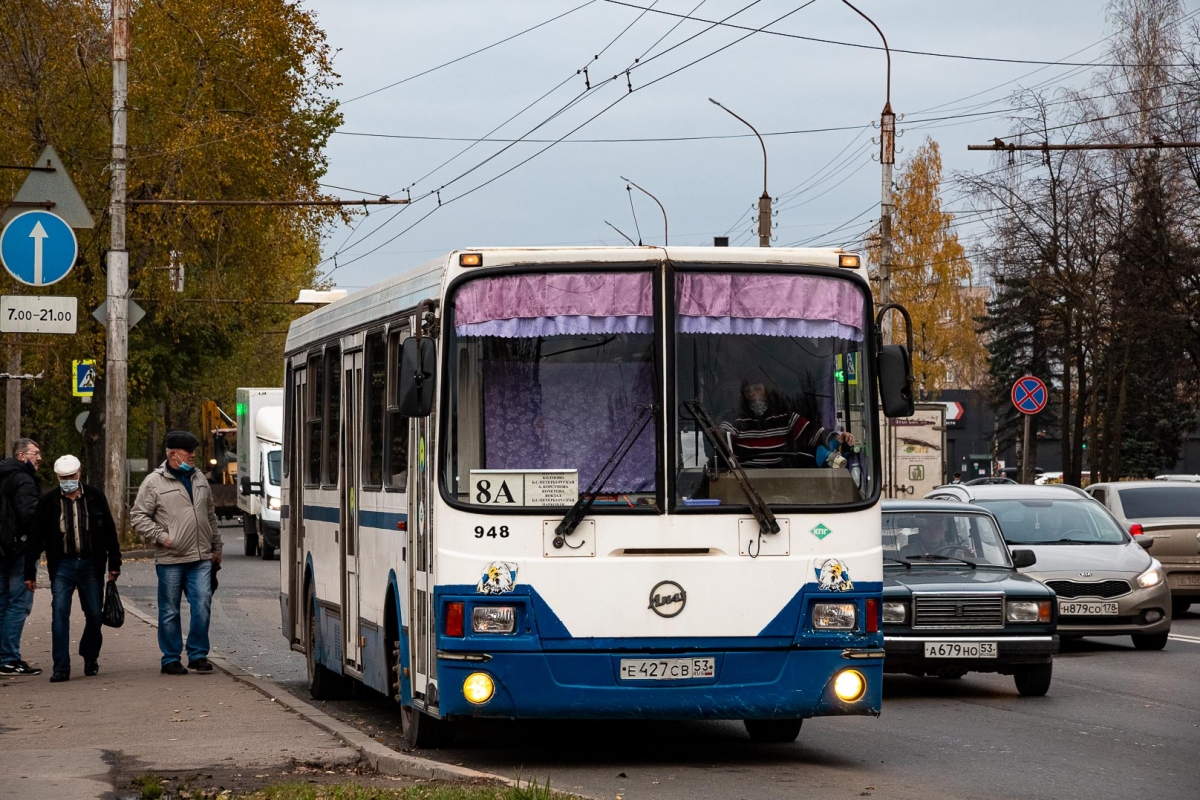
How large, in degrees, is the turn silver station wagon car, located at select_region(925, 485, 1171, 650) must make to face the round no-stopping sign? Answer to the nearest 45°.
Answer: approximately 135° to its left

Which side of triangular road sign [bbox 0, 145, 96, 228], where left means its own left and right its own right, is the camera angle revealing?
back

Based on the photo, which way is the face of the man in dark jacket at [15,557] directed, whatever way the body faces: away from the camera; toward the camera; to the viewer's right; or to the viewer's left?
to the viewer's right

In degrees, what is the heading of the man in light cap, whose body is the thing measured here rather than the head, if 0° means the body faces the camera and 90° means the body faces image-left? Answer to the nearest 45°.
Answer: approximately 0°
